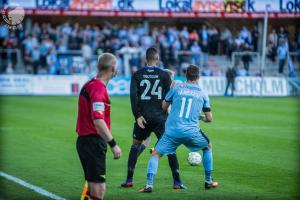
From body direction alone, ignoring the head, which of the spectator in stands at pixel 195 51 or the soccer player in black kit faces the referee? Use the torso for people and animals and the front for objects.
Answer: the spectator in stands

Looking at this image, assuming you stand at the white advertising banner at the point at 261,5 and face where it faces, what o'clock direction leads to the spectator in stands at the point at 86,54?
The spectator in stands is roughly at 2 o'clock from the white advertising banner.

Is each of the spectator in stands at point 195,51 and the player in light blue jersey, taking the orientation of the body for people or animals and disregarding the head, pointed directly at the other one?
yes

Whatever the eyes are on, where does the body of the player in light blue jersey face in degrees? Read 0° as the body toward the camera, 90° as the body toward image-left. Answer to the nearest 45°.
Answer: approximately 180°

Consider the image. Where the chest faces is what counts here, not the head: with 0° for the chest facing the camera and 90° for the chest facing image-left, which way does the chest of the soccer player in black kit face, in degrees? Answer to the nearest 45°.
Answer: approximately 180°

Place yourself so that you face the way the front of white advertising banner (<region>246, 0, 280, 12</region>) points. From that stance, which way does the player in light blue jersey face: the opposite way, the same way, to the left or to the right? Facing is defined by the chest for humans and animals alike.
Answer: the opposite way

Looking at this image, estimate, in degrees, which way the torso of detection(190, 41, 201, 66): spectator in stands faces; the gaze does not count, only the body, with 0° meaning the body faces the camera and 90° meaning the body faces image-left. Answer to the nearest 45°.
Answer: approximately 0°

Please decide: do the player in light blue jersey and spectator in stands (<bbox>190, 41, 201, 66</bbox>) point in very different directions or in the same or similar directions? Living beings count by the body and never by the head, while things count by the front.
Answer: very different directions

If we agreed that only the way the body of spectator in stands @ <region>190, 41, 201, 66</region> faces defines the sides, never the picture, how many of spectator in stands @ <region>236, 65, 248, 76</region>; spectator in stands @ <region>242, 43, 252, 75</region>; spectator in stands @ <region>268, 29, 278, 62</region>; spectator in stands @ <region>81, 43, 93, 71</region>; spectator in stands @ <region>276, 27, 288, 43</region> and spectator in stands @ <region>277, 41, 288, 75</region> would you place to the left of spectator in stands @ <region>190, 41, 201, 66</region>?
5

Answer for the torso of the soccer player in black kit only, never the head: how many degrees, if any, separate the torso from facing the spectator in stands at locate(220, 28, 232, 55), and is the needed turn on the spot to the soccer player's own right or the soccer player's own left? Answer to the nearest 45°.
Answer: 0° — they already face them
